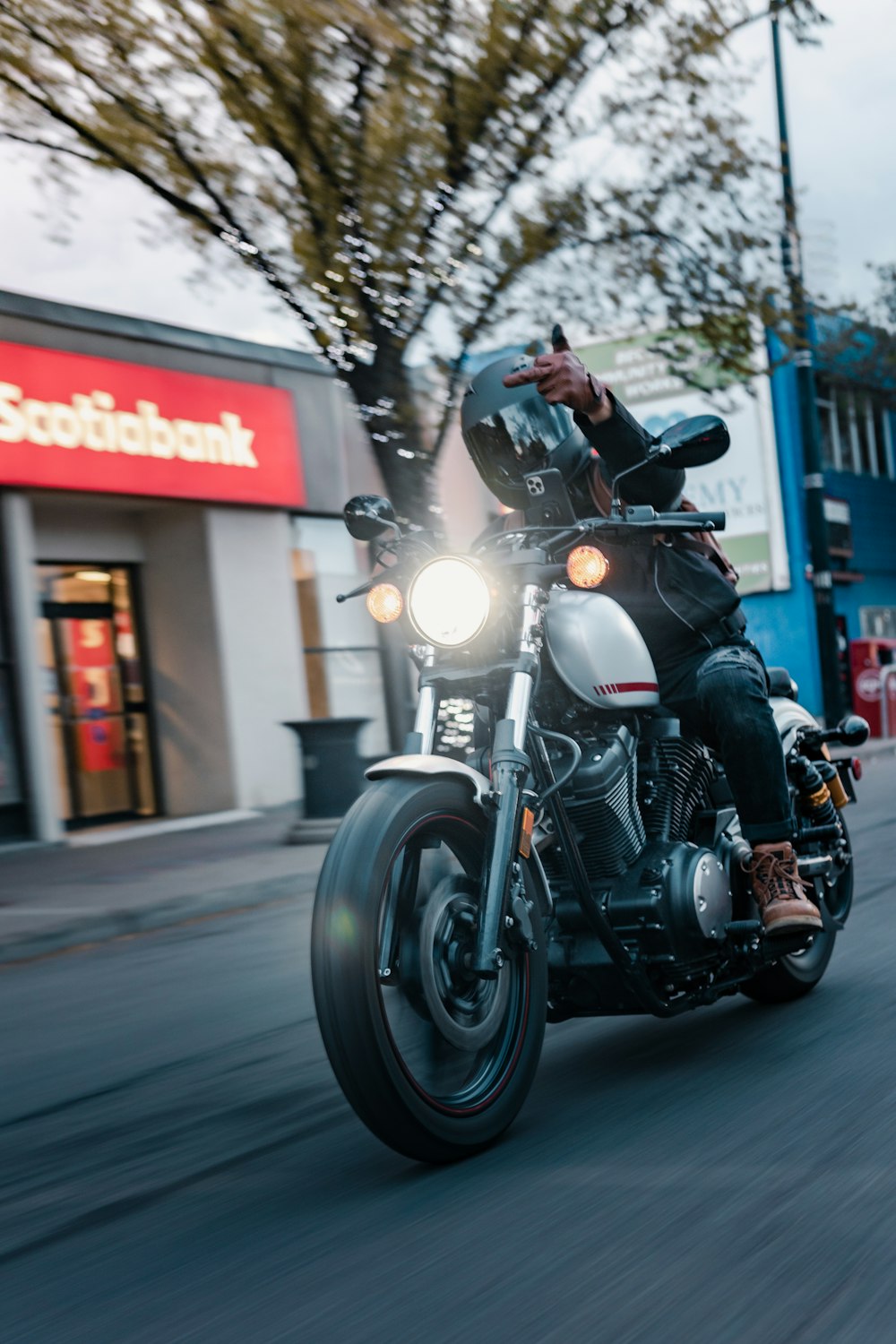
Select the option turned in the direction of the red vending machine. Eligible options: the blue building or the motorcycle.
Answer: the blue building

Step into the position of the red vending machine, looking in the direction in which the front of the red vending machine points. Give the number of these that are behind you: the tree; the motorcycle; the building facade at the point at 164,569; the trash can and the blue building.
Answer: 1

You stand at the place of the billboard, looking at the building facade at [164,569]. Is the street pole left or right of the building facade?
left

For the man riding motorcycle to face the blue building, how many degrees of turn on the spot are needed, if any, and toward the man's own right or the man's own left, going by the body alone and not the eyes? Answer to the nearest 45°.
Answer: approximately 135° to the man's own right

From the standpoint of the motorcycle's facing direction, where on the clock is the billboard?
The billboard is roughly at 5 o'clock from the motorcycle.

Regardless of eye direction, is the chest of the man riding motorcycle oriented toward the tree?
no

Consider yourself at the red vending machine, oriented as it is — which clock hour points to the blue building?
The blue building is roughly at 6 o'clock from the red vending machine.

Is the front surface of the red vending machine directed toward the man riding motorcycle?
yes

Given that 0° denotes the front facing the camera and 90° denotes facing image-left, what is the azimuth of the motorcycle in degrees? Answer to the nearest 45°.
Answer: approximately 45°

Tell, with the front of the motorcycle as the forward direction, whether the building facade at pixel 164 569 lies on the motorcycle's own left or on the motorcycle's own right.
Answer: on the motorcycle's own right

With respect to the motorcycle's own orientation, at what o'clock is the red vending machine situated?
The red vending machine is roughly at 5 o'clock from the motorcycle.

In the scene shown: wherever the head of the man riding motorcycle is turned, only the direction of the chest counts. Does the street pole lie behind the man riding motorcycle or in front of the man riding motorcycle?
behind

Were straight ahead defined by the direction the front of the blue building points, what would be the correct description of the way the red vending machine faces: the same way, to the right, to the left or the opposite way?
the same way

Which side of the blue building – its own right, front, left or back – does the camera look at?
front
